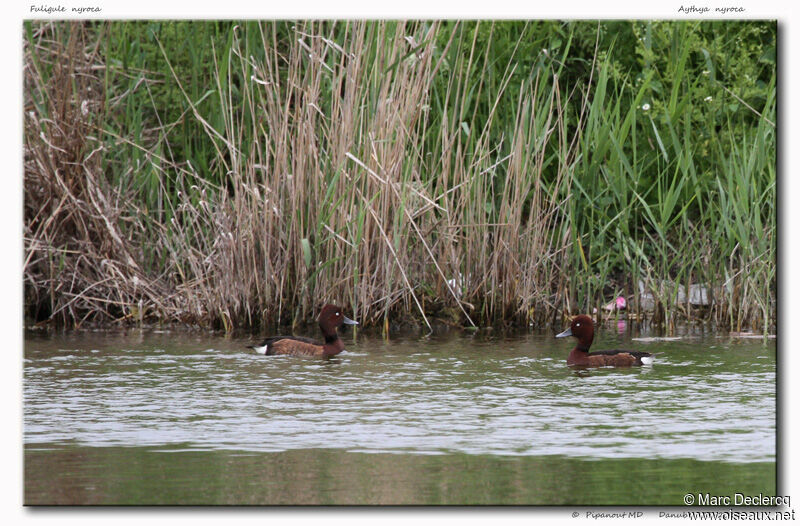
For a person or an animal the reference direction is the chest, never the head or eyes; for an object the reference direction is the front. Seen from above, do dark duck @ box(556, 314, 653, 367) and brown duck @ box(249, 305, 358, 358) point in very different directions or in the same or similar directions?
very different directions

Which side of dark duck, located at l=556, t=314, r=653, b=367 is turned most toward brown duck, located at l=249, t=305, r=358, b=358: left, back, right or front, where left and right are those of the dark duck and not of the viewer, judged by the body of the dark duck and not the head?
front

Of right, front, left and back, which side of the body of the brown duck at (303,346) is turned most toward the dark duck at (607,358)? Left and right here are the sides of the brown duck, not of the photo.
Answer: front

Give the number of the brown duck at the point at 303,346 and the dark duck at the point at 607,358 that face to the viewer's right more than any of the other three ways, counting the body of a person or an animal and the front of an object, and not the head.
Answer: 1

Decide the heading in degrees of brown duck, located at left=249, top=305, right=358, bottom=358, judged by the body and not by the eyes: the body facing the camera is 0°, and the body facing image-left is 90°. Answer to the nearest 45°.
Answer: approximately 270°

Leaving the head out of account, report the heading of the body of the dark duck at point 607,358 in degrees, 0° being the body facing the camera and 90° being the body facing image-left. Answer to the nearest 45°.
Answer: approximately 90°
